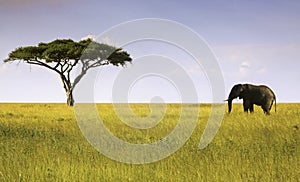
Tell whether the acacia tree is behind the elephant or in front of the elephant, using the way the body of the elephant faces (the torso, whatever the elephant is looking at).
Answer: in front

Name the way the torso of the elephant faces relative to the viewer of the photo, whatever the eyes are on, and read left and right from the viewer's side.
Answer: facing to the left of the viewer
